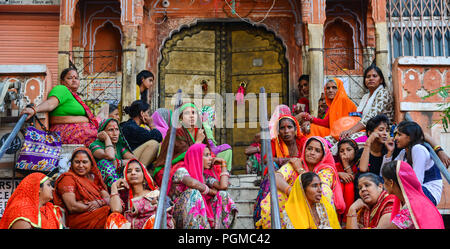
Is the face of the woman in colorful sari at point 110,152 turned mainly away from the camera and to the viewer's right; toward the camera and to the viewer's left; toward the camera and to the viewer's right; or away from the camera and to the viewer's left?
toward the camera and to the viewer's right

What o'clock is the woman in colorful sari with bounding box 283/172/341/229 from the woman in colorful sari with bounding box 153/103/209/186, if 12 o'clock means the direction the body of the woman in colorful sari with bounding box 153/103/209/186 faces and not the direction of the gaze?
the woman in colorful sari with bounding box 283/172/341/229 is roughly at 12 o'clock from the woman in colorful sari with bounding box 153/103/209/186.

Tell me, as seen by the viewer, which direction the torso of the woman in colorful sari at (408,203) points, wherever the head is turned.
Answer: to the viewer's left

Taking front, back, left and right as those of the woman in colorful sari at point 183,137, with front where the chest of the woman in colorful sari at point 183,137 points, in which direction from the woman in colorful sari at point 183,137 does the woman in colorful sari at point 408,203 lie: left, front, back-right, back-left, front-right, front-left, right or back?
front

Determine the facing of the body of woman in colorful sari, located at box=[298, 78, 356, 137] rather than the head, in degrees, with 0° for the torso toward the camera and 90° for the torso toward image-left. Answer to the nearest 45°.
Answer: approximately 45°

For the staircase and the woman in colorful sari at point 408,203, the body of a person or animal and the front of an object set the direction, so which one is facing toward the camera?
the staircase

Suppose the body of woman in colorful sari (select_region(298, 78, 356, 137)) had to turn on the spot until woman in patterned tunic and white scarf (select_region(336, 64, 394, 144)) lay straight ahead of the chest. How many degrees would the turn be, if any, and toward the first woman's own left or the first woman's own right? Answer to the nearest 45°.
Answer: approximately 135° to the first woman's own left

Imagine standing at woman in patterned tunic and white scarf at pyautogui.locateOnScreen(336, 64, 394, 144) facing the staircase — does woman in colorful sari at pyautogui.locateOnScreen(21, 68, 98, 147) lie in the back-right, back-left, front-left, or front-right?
front-right
